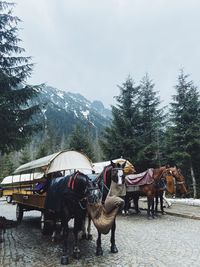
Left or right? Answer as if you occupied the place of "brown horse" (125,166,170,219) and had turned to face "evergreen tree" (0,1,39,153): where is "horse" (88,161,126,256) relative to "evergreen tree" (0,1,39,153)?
left

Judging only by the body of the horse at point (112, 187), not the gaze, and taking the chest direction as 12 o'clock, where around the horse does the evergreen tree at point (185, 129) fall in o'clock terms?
The evergreen tree is roughly at 8 o'clock from the horse.

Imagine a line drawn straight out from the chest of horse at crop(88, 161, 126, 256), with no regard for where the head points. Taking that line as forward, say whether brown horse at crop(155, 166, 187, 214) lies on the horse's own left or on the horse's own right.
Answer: on the horse's own left

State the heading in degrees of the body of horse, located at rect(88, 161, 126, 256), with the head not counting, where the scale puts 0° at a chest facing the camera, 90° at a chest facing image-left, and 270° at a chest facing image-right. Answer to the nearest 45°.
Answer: approximately 315°

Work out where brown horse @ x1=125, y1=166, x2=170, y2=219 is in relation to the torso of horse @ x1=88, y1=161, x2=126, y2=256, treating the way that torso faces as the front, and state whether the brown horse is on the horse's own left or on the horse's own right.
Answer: on the horse's own left

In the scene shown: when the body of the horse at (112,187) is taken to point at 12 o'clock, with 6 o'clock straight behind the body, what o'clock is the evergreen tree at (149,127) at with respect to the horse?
The evergreen tree is roughly at 8 o'clock from the horse.

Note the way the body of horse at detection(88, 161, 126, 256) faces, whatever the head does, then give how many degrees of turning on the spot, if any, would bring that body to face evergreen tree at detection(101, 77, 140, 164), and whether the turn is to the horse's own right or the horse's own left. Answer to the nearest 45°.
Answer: approximately 135° to the horse's own left
